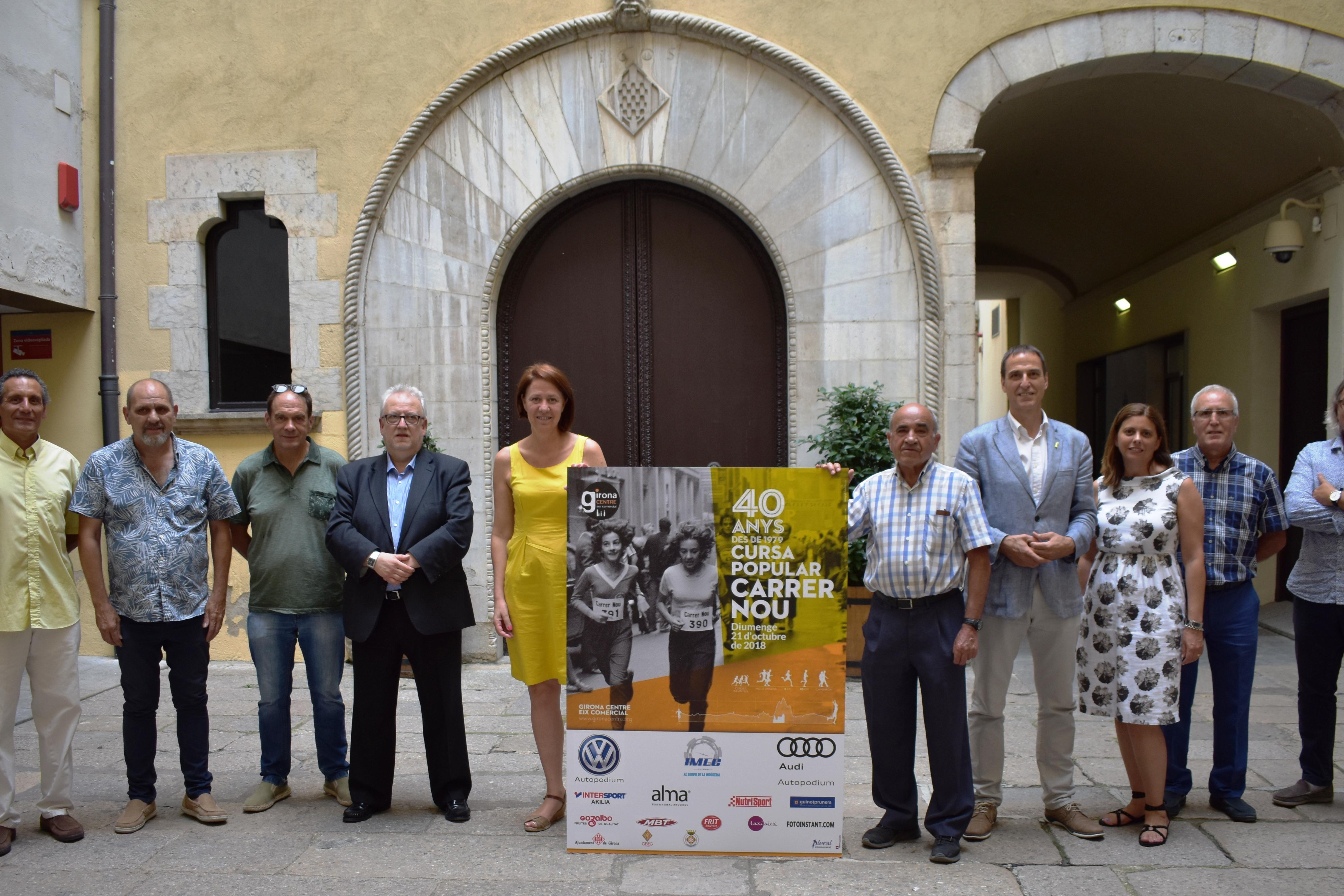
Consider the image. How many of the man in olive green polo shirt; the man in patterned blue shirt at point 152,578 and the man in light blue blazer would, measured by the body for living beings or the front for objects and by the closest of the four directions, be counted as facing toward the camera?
3

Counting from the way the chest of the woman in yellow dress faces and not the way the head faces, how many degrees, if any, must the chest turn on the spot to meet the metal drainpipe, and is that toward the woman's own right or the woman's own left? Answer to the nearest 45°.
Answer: approximately 135° to the woman's own right

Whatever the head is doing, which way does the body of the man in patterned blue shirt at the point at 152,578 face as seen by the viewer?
toward the camera

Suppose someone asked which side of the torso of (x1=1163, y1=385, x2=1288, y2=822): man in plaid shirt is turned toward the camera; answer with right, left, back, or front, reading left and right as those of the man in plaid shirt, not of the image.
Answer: front

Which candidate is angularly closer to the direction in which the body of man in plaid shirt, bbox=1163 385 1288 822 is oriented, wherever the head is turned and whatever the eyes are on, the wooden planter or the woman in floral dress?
the woman in floral dress

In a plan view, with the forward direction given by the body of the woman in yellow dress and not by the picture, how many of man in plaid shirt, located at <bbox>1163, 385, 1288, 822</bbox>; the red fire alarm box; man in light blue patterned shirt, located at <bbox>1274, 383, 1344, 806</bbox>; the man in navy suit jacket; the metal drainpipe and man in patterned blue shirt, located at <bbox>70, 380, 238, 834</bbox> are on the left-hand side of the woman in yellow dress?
2

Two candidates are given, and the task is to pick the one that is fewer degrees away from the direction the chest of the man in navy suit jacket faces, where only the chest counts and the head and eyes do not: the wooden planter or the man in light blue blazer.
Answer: the man in light blue blazer

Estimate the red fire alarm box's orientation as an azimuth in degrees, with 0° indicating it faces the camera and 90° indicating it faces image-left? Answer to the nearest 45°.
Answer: approximately 315°

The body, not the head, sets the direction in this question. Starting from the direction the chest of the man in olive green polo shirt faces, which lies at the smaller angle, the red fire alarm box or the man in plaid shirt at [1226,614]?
the man in plaid shirt

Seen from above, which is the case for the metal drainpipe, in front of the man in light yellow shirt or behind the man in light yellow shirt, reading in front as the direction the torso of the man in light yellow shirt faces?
behind
